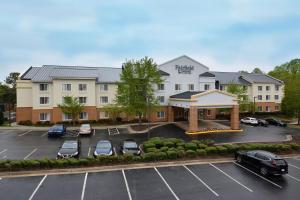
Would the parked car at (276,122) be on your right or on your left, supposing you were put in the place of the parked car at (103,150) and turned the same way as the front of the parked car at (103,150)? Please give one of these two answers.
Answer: on your left

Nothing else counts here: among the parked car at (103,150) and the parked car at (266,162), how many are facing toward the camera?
1

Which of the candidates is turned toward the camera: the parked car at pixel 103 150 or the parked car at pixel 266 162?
the parked car at pixel 103 150

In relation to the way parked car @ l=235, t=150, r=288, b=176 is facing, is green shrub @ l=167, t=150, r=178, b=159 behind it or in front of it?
in front

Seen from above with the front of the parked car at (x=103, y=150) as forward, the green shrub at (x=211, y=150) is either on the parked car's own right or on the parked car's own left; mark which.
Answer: on the parked car's own left

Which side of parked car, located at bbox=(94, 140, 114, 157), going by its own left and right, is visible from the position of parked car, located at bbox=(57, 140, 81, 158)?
right

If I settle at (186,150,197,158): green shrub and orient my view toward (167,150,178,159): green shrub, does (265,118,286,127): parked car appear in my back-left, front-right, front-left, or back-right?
back-right

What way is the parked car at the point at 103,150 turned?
toward the camera

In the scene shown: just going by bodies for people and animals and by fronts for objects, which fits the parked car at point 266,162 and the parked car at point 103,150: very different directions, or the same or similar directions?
very different directions

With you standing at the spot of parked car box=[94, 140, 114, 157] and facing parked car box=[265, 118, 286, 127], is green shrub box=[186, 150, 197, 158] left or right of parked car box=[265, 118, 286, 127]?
right

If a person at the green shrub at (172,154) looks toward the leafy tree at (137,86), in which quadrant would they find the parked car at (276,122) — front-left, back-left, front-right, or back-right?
front-right

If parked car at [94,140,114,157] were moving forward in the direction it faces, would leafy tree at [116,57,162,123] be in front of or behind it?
behind

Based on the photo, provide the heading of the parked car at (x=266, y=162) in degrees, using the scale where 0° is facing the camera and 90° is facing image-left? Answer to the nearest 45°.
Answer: approximately 135°

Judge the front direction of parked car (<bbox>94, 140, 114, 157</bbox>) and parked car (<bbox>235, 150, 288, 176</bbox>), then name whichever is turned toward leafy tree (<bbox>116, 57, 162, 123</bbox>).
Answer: parked car (<bbox>235, 150, 288, 176</bbox>)

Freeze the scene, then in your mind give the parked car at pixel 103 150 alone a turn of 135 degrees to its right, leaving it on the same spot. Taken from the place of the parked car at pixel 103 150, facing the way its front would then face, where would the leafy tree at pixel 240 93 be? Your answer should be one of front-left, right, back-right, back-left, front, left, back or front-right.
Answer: right
